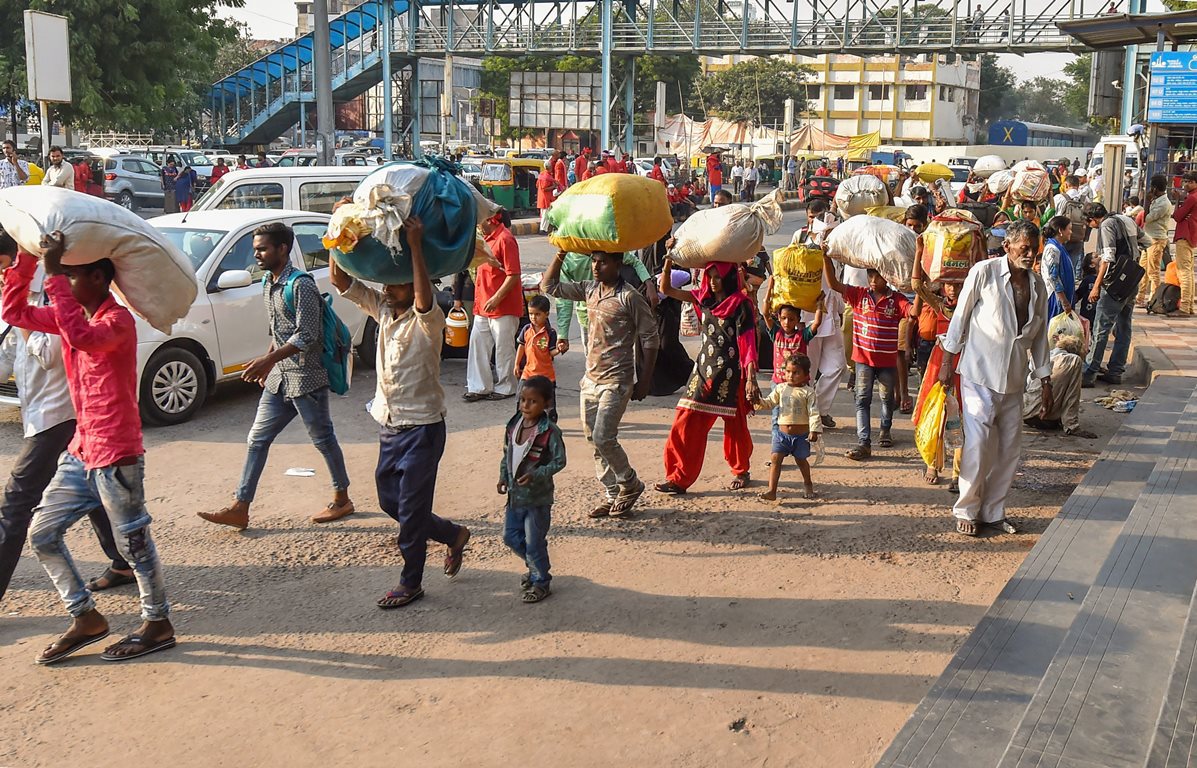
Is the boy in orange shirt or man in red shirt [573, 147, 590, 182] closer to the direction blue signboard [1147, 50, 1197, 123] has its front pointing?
the boy in orange shirt

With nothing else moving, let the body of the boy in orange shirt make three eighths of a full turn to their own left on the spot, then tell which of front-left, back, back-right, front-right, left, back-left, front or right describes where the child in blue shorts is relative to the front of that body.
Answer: front-right

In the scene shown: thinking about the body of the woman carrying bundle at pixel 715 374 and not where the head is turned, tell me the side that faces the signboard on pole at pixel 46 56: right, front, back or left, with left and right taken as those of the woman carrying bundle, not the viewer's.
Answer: right

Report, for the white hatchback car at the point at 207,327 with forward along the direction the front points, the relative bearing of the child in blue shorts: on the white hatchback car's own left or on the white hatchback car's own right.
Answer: on the white hatchback car's own left

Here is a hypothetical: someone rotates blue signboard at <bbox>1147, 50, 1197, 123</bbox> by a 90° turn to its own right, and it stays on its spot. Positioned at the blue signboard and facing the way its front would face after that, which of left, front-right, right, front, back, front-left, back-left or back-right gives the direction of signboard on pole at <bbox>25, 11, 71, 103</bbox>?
front-left

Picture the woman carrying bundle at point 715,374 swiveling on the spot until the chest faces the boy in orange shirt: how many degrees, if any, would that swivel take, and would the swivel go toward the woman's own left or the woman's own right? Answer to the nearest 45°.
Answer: approximately 90° to the woman's own right

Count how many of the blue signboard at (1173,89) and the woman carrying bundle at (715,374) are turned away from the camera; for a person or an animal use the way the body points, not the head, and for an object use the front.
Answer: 0

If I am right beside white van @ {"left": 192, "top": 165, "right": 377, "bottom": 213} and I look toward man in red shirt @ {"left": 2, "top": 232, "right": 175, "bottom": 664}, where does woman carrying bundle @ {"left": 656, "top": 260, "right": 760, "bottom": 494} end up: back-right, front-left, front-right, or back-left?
front-left

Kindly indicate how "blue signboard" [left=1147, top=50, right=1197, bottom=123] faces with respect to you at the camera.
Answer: facing the viewer

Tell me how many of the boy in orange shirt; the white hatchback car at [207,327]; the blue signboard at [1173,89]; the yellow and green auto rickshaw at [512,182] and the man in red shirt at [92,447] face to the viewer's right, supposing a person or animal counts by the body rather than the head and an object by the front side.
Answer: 0

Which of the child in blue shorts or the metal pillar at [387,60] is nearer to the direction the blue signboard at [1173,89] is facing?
the child in blue shorts

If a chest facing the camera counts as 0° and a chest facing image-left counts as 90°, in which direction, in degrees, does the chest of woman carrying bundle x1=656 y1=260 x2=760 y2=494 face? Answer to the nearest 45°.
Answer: approximately 45°
